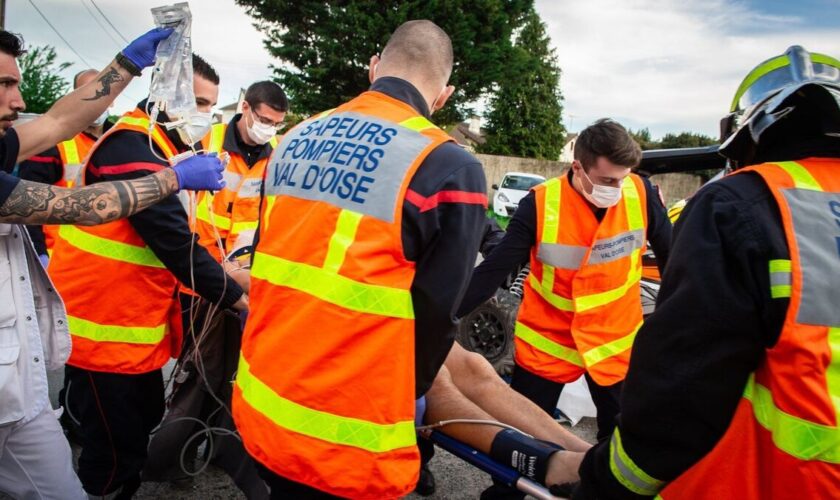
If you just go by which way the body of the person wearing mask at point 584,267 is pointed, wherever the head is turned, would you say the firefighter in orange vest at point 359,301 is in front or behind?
in front

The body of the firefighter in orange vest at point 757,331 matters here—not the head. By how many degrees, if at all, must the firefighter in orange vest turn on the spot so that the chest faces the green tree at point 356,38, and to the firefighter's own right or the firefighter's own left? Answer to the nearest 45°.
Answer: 0° — they already face it

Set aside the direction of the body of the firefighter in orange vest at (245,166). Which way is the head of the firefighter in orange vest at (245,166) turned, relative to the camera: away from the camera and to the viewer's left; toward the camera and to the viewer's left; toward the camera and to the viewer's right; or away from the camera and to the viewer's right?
toward the camera and to the viewer's right

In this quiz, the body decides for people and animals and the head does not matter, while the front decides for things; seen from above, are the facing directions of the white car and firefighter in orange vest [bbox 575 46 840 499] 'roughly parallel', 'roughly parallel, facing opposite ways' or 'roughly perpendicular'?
roughly perpendicular

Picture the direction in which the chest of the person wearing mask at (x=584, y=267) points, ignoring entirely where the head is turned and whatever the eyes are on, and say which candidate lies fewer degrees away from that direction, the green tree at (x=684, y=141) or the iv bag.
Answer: the iv bag

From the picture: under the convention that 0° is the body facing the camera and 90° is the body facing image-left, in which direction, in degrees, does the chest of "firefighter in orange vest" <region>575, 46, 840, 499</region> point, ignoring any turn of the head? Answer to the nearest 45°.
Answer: approximately 135°

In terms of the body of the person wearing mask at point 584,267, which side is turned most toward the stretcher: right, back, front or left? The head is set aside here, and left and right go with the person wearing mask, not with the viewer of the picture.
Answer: front

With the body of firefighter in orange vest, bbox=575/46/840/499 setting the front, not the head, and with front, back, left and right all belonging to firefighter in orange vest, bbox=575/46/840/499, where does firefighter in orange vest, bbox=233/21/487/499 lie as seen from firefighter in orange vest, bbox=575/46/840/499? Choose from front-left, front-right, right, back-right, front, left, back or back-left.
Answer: front-left

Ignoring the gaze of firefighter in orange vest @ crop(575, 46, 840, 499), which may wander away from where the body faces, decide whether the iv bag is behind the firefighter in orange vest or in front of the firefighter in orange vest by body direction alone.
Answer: in front

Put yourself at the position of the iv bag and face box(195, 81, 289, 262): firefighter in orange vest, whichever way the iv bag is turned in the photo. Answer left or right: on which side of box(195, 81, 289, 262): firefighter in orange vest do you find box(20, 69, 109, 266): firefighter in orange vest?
left

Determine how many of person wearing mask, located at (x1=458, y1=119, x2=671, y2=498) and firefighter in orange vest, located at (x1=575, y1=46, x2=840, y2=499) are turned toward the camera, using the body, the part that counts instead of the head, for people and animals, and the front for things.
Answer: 1

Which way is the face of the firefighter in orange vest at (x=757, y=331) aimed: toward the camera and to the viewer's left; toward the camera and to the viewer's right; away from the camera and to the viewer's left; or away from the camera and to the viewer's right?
away from the camera and to the viewer's left

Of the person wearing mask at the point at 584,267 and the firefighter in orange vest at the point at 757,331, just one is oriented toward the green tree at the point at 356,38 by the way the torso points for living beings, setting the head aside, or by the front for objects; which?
the firefighter in orange vest

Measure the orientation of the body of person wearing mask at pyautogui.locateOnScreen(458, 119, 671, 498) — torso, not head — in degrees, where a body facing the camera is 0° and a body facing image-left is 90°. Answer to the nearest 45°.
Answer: approximately 0°

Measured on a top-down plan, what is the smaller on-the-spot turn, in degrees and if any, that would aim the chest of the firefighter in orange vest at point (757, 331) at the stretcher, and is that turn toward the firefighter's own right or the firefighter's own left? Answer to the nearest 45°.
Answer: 0° — they already face it

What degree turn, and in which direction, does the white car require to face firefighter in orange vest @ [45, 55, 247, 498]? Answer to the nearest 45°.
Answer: approximately 45° to its left
